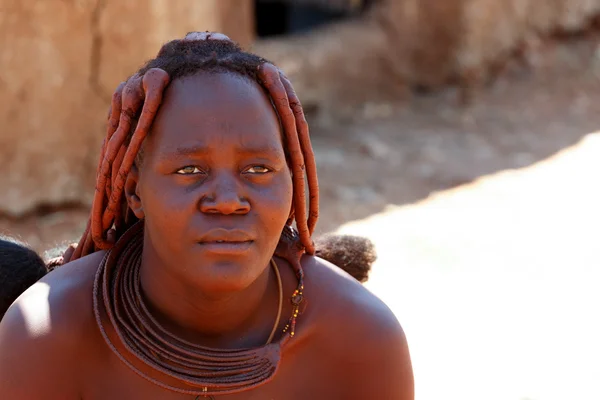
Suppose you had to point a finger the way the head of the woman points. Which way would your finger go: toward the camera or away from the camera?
toward the camera

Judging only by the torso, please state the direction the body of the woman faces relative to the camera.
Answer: toward the camera
